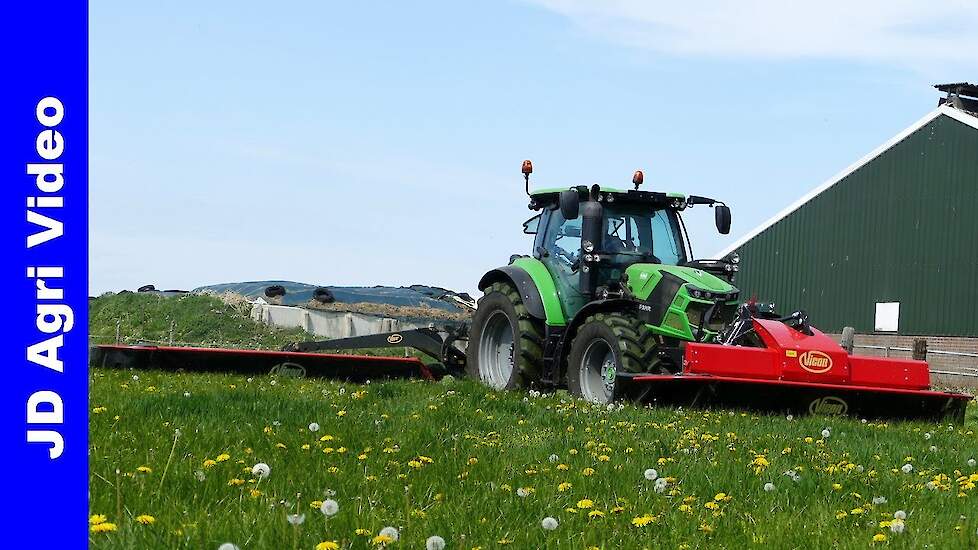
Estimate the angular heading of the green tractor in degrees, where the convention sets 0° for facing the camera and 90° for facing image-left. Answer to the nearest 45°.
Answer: approximately 315°

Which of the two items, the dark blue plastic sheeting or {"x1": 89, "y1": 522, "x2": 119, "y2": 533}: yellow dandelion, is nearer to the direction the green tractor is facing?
the yellow dandelion

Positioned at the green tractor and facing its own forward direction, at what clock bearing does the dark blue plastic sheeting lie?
The dark blue plastic sheeting is roughly at 7 o'clock from the green tractor.

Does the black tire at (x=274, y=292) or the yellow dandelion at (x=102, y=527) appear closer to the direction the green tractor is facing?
the yellow dandelion

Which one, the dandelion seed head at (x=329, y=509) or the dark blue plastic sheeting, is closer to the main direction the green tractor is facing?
the dandelion seed head

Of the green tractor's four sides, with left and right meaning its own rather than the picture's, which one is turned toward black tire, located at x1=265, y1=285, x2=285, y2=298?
back

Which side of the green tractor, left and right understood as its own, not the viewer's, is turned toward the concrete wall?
back

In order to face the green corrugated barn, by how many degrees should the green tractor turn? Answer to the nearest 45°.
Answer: approximately 90° to its left
